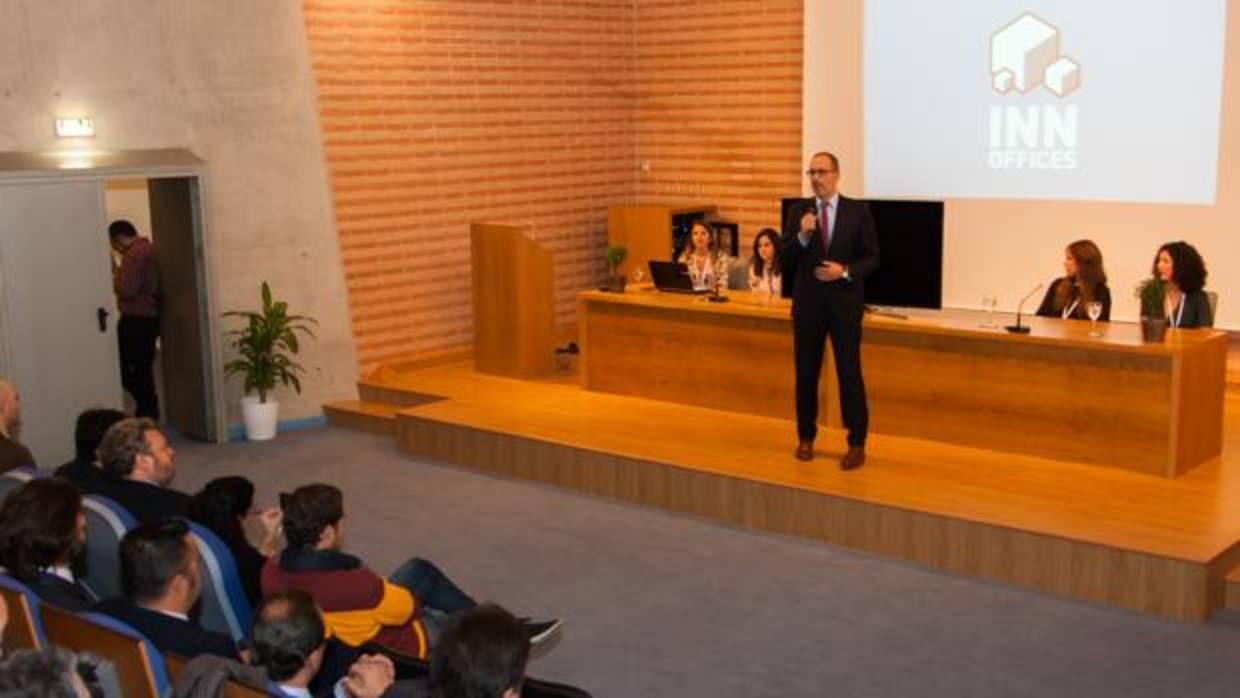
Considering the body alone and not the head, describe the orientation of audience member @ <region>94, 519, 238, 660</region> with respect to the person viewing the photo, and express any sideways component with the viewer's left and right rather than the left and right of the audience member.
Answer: facing away from the viewer and to the right of the viewer

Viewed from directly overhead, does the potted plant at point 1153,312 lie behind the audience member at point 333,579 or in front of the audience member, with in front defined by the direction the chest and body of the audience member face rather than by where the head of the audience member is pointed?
in front

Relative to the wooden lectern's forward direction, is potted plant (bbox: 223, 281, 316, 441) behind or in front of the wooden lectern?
in front

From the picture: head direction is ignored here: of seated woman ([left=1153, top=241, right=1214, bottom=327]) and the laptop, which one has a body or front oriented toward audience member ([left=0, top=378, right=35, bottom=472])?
the seated woman

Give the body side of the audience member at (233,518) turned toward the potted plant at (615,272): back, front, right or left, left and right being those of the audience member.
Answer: front

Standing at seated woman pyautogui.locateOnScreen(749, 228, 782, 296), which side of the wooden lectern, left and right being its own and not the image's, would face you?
left

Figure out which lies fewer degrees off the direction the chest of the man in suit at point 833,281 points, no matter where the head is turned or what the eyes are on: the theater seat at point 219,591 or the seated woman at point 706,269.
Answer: the theater seat

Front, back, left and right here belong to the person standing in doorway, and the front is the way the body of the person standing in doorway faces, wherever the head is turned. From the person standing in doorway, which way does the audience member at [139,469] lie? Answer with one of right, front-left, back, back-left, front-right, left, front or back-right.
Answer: left

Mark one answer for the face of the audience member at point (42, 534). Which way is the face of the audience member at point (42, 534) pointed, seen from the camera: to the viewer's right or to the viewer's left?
to the viewer's right

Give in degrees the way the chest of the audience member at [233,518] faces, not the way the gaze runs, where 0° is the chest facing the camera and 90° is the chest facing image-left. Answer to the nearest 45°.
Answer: approximately 225°

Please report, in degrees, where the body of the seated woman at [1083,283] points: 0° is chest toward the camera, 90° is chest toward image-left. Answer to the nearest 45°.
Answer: approximately 45°

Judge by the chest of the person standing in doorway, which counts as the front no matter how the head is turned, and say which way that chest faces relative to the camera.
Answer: to the viewer's left

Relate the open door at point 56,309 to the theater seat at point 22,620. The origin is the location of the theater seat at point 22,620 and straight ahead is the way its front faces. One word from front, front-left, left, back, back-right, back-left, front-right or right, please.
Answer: front-left

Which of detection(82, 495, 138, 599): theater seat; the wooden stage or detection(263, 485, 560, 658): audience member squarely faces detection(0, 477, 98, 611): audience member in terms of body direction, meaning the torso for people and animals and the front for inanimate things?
the wooden stage
